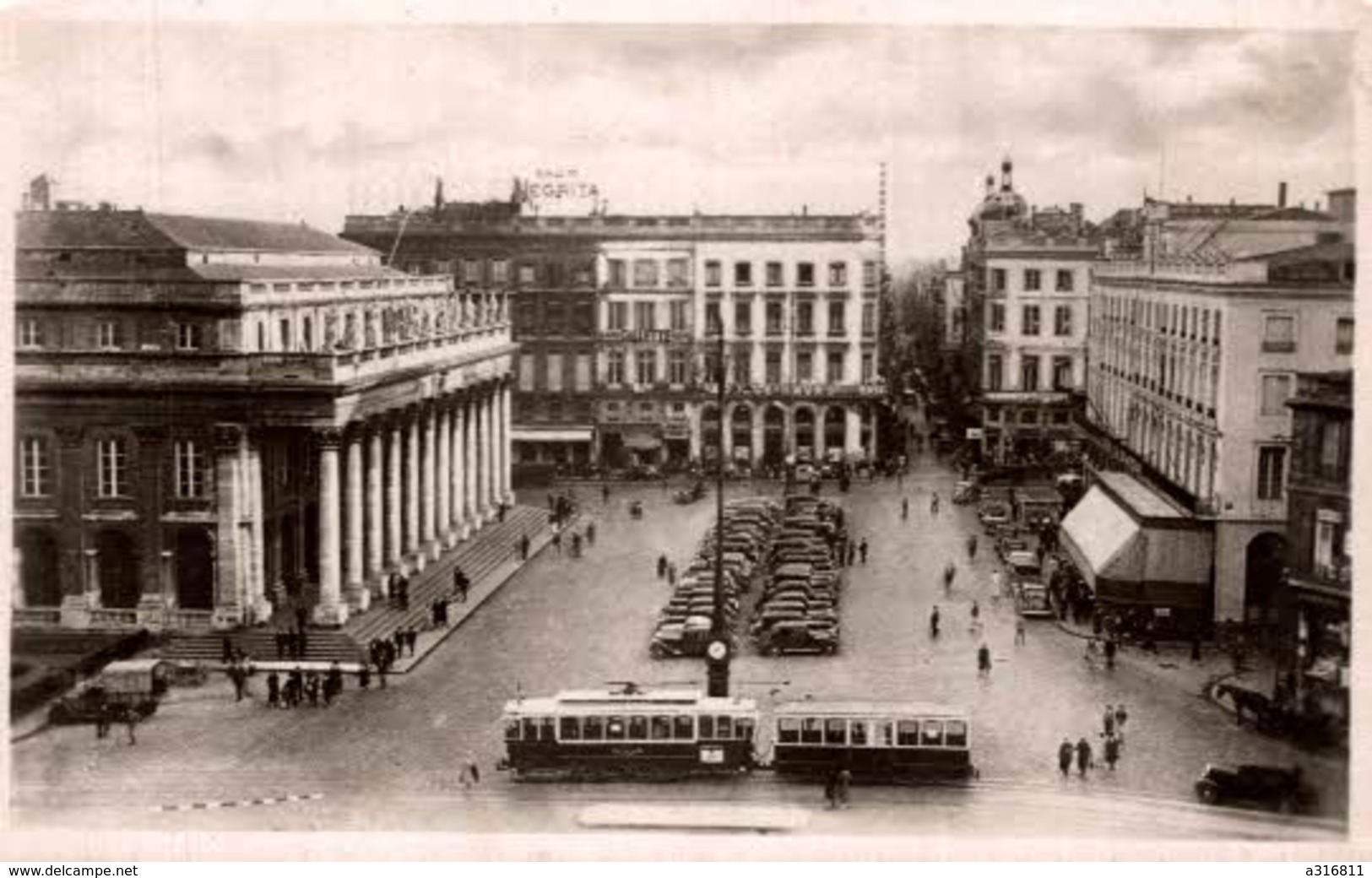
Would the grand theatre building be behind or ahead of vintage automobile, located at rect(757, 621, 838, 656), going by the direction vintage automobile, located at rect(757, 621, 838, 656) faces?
behind

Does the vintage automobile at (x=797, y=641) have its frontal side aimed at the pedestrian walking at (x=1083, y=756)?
no

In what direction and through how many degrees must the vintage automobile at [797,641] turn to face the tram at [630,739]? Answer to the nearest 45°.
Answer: approximately 90° to its right
